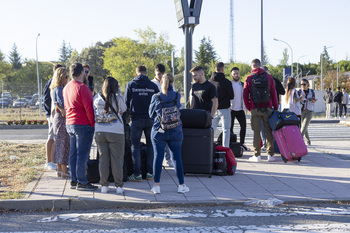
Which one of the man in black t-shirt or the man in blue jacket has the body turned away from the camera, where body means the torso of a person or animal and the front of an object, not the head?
the man in blue jacket

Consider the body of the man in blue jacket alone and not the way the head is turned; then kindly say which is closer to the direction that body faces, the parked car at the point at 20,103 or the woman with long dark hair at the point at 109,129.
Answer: the parked car

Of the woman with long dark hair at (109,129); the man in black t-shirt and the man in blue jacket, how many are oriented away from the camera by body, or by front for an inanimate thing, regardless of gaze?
2

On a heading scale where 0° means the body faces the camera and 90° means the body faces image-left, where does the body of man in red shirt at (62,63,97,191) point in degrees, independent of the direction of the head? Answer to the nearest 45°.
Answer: approximately 225°

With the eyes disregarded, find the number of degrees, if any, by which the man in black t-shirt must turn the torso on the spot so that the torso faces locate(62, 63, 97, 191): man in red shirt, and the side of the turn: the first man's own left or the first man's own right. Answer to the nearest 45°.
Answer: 0° — they already face them

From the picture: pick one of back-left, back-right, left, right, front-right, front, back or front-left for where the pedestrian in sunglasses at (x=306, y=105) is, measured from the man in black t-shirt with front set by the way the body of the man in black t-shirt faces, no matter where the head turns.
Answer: back

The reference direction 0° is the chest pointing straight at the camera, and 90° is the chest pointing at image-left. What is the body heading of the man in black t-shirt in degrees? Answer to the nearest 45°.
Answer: approximately 45°

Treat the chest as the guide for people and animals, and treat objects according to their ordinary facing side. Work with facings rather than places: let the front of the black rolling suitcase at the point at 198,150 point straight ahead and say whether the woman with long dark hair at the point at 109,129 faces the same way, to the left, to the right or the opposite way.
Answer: the opposite way

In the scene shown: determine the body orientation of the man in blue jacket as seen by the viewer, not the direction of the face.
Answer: away from the camera

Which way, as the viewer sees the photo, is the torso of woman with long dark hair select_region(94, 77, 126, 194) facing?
away from the camera
